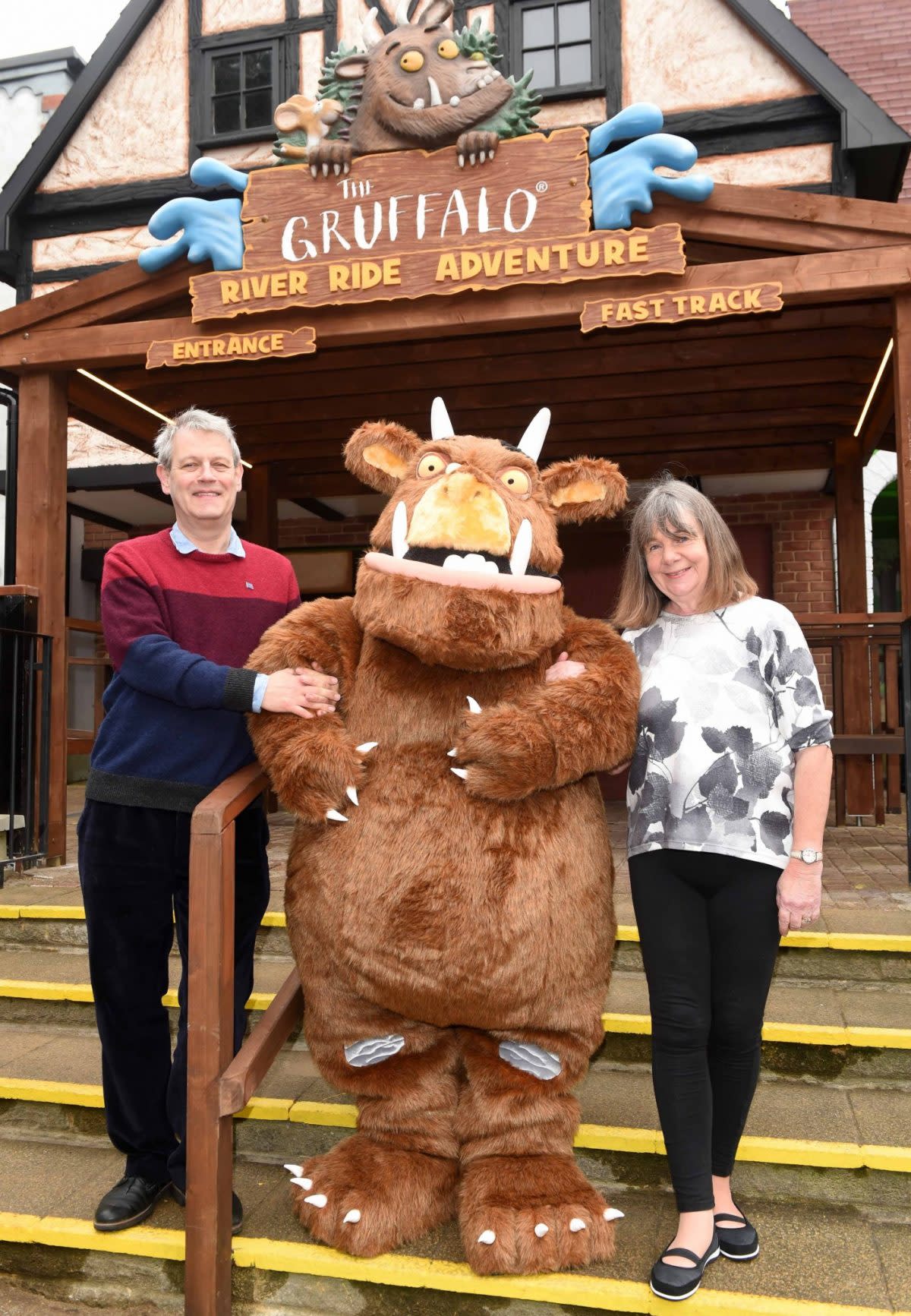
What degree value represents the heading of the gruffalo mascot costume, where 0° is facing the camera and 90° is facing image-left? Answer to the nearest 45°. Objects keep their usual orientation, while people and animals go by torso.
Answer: approximately 0°

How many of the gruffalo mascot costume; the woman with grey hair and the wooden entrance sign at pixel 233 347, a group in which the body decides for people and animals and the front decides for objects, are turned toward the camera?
3

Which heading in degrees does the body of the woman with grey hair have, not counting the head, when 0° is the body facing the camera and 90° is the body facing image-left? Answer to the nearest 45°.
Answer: approximately 0°

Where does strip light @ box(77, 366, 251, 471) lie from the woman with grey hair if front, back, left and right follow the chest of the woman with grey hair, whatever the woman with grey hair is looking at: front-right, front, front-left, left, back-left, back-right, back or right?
back-right

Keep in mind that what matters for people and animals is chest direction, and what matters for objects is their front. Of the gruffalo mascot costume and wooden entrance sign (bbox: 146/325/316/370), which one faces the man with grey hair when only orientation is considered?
the wooden entrance sign

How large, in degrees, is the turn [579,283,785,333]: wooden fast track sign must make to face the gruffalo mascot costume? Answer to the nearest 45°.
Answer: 0° — it already faces it

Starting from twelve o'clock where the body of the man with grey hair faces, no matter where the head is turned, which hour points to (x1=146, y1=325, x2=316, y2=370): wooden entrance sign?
The wooden entrance sign is roughly at 6 o'clock from the man with grey hair.

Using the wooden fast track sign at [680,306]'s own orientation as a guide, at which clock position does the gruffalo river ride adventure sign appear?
The gruffalo river ride adventure sign is roughly at 3 o'clock from the wooden fast track sign.
